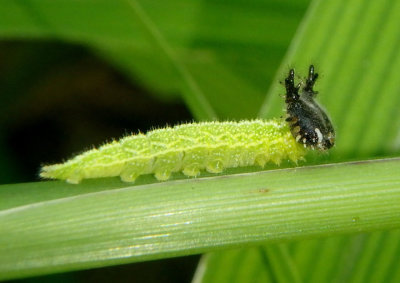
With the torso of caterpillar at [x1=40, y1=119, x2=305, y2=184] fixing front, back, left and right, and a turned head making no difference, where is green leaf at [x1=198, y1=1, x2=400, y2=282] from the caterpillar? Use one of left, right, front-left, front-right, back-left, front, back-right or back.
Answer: front

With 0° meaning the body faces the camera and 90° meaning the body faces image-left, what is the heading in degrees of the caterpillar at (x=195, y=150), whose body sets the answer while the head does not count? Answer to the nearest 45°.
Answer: approximately 270°
